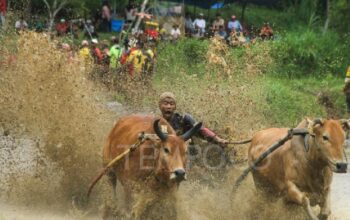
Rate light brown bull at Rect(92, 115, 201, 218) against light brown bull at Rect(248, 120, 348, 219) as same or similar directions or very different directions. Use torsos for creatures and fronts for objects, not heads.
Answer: same or similar directions

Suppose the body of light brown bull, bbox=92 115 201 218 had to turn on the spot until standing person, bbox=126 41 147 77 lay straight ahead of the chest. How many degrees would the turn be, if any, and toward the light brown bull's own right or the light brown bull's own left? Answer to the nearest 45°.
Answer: approximately 135° to the light brown bull's own left

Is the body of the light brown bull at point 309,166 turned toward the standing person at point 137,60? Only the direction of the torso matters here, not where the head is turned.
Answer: no

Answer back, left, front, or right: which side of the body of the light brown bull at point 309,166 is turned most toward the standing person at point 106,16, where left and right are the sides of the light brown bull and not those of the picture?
back

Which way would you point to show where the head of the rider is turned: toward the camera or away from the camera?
toward the camera

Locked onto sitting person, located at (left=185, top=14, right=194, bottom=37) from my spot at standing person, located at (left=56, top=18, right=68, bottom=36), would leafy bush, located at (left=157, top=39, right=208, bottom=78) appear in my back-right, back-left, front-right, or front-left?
front-right

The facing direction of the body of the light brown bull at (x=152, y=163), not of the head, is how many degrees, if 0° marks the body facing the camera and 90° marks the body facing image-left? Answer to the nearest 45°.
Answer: approximately 315°

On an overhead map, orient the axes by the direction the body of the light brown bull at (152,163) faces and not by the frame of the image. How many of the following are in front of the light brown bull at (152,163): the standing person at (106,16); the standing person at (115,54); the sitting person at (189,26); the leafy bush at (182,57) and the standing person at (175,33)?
0

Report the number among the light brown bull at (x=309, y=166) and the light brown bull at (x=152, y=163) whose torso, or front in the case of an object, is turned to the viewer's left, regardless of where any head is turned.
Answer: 0

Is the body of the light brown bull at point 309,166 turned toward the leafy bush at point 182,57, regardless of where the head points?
no

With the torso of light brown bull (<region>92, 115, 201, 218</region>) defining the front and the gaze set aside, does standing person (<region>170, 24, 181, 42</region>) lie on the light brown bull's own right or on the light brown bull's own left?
on the light brown bull's own left
